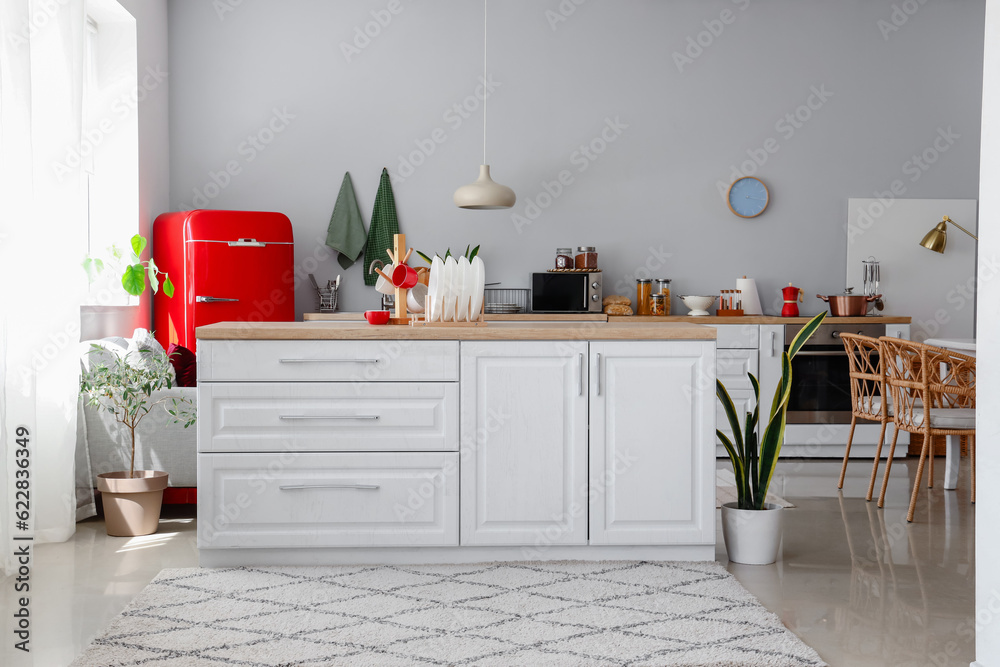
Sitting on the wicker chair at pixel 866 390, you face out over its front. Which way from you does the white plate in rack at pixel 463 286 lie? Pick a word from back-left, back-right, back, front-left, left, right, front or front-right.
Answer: back

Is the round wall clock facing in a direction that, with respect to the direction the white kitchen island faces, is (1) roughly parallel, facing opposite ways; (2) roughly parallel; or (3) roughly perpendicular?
roughly parallel

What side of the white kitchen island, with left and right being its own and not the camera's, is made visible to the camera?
front

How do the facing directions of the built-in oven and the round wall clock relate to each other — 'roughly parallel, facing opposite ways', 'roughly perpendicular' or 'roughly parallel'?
roughly parallel

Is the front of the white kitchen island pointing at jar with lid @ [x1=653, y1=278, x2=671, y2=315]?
no

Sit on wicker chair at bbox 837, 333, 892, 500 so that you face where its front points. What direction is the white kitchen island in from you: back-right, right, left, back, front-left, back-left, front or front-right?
back

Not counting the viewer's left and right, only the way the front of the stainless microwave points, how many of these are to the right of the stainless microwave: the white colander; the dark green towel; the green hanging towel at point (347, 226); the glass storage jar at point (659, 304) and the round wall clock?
2

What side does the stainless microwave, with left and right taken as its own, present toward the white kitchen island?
front

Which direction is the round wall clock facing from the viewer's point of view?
toward the camera

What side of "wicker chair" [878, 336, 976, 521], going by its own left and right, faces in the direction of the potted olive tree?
back

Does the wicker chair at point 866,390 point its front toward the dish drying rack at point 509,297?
no

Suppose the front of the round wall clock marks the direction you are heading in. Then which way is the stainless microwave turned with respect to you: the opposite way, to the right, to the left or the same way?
the same way

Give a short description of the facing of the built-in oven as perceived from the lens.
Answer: facing the viewer

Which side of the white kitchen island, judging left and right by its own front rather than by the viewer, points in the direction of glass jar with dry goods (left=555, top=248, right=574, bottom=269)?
back

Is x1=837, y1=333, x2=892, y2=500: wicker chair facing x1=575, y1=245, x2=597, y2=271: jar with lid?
no

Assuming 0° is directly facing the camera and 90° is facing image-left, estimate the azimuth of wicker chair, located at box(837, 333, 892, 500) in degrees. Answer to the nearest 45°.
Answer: approximately 225°

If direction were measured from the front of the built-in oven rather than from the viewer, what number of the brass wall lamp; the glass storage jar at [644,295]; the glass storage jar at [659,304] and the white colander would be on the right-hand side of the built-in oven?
3
